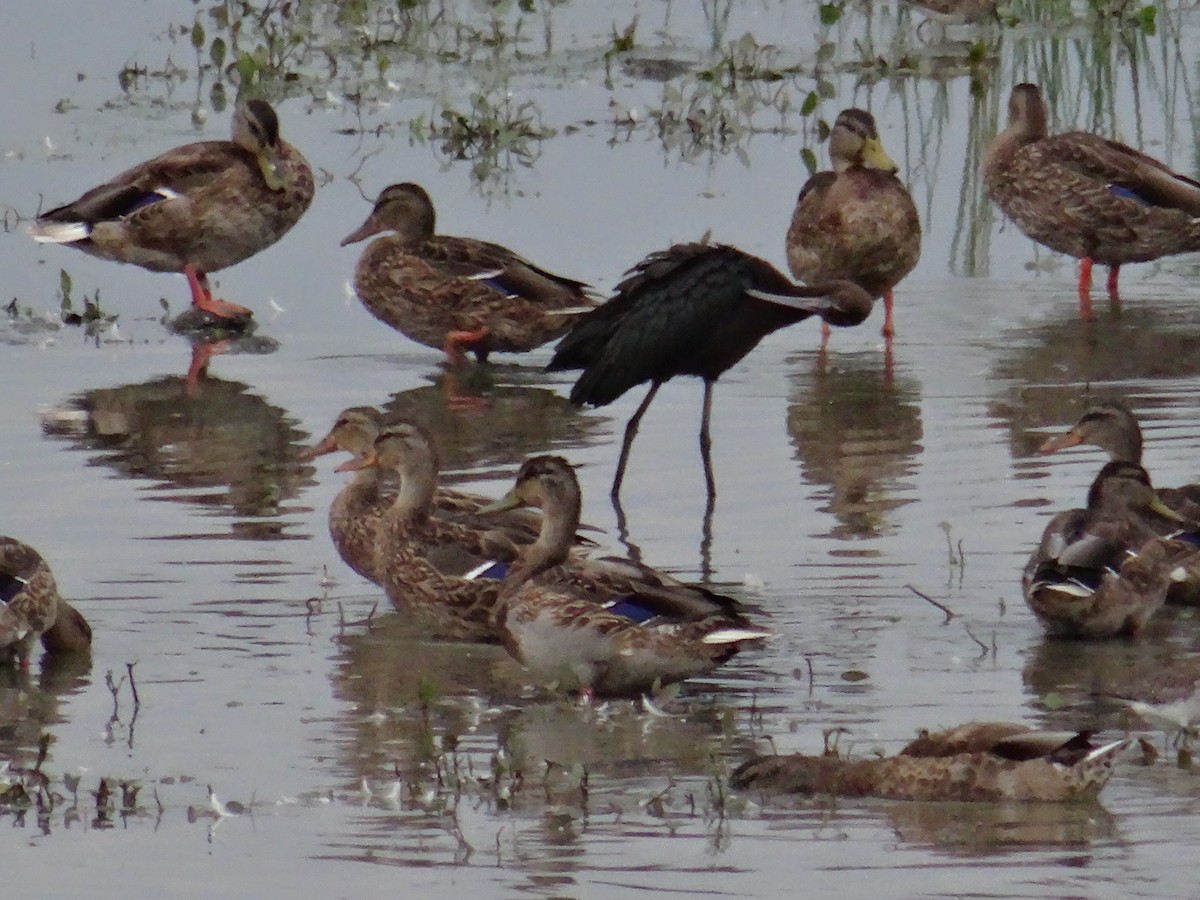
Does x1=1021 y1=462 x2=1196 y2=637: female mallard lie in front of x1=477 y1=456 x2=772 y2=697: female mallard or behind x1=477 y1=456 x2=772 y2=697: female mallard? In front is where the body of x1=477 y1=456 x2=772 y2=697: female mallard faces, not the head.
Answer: behind

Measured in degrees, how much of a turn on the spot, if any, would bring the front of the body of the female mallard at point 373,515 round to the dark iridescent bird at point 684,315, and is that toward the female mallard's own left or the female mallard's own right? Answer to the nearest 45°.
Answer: approximately 135° to the female mallard's own right

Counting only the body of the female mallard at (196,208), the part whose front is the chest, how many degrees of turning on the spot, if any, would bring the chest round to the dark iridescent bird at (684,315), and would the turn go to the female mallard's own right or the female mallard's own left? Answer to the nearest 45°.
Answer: approximately 45° to the female mallard's own right

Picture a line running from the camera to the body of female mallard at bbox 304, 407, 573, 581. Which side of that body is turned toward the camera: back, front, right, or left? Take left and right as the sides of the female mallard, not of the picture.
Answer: left

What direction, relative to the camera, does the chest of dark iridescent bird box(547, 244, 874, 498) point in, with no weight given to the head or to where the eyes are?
to the viewer's right

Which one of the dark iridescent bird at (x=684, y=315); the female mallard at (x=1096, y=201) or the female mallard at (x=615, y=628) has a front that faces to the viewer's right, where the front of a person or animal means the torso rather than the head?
the dark iridescent bird

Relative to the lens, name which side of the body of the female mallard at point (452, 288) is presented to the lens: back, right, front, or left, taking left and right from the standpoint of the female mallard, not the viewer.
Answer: left

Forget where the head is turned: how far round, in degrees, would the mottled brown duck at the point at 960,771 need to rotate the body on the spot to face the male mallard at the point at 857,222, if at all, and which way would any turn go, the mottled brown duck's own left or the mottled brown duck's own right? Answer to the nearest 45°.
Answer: approximately 90° to the mottled brown duck's own right

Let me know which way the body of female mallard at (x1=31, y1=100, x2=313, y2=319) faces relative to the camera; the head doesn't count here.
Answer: to the viewer's right

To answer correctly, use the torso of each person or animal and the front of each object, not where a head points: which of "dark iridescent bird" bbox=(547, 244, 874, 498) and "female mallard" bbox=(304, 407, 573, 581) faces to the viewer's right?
the dark iridescent bird

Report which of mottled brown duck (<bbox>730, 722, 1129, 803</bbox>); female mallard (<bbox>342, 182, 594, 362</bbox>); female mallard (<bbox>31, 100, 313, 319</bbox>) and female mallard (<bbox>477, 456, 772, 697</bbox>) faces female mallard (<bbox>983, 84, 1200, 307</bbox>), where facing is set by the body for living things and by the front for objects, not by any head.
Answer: female mallard (<bbox>31, 100, 313, 319</bbox>)

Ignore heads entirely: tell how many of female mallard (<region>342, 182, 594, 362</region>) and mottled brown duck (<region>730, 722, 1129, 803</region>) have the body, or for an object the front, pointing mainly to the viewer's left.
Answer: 2

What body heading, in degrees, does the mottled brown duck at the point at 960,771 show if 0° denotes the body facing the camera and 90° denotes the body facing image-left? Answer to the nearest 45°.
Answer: approximately 90°
